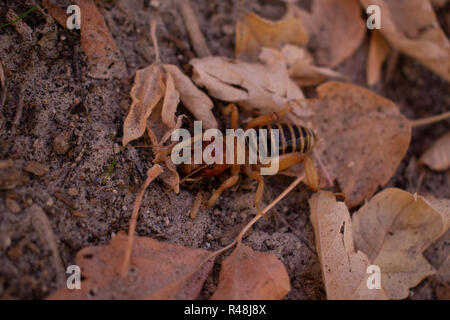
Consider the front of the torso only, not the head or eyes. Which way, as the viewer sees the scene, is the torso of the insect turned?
to the viewer's left

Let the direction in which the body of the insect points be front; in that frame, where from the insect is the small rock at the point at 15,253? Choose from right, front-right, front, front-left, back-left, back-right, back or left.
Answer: front-left

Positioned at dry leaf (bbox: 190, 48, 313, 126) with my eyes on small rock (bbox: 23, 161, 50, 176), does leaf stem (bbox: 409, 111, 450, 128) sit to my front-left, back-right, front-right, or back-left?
back-left

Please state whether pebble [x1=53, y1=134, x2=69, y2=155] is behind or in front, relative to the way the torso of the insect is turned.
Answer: in front

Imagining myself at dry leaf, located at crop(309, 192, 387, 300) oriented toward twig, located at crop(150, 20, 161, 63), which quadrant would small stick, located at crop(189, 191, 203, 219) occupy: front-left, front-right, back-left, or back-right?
front-left
